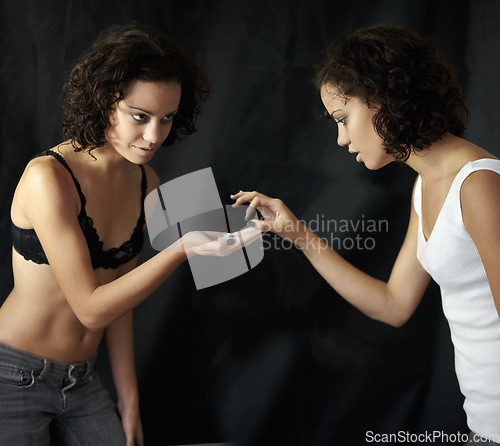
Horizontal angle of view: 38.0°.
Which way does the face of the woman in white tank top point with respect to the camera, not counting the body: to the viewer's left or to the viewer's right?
to the viewer's left

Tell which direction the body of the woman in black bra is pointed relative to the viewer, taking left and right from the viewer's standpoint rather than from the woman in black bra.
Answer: facing the viewer and to the right of the viewer

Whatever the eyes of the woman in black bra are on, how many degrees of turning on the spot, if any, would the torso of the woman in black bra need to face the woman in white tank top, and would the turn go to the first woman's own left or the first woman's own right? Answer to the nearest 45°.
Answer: approximately 45° to the first woman's own left
